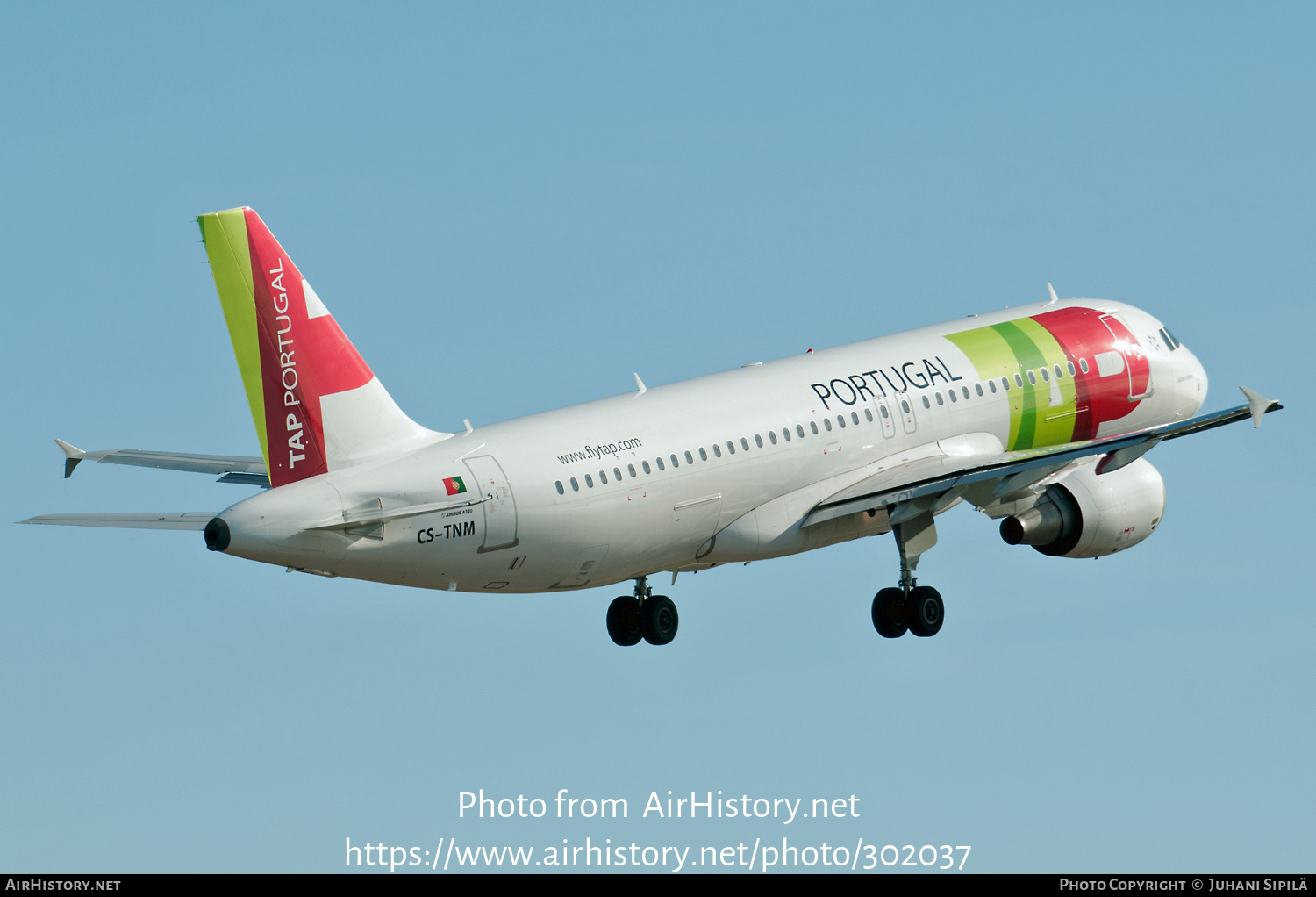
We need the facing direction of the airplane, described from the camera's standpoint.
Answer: facing away from the viewer and to the right of the viewer
